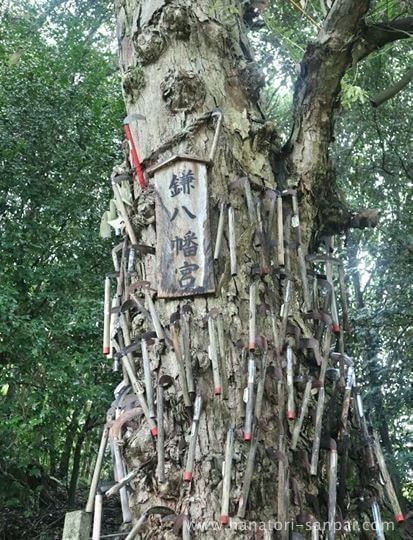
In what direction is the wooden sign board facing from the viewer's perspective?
toward the camera
